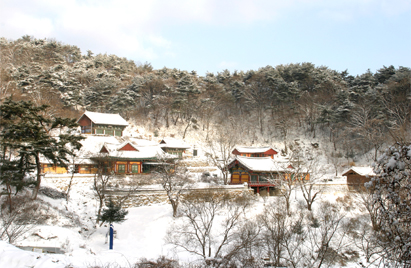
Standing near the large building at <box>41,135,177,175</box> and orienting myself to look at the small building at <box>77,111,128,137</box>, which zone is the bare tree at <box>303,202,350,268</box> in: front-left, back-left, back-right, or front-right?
back-right

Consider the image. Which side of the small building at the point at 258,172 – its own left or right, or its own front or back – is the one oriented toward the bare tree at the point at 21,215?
right

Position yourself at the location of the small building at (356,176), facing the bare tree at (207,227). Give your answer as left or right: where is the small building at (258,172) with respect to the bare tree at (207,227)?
right

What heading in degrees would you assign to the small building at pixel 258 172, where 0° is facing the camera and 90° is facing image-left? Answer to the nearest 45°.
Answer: approximately 315°

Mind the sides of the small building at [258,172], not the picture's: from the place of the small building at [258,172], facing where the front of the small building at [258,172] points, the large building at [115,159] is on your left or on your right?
on your right

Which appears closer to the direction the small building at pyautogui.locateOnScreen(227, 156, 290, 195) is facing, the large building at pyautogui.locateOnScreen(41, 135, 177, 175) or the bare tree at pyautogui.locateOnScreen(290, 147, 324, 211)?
the bare tree

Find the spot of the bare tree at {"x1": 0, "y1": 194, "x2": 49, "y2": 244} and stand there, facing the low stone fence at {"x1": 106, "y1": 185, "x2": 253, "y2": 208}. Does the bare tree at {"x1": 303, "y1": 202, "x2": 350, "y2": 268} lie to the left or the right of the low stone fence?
right

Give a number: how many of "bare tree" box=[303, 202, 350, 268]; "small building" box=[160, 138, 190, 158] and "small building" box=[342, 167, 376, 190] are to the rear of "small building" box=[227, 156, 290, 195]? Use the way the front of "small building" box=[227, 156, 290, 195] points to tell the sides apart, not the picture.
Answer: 1

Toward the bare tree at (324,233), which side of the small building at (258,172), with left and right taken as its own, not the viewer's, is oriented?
front

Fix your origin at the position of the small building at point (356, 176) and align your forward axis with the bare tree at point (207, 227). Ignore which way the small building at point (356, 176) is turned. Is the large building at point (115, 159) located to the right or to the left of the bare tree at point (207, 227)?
right
